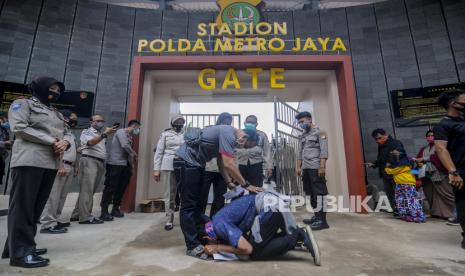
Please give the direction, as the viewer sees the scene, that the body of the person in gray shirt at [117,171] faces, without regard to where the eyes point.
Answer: to the viewer's right

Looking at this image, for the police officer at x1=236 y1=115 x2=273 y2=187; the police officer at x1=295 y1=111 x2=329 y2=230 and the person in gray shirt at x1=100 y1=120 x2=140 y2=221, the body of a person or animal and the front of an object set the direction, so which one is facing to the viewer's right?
the person in gray shirt

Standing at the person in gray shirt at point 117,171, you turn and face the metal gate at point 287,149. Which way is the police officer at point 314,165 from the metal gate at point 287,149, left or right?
right

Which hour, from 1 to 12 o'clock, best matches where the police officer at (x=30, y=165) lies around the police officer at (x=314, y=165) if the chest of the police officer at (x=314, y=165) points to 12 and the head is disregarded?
the police officer at (x=30, y=165) is roughly at 12 o'clock from the police officer at (x=314, y=165).

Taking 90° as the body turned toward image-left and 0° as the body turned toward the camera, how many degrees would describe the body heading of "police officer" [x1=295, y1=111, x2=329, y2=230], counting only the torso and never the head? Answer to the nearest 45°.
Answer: approximately 45°

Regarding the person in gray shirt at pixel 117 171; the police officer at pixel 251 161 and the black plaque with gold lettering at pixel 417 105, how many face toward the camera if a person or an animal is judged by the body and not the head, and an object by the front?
2

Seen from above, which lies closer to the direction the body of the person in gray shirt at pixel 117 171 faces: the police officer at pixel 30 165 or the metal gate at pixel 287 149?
the metal gate

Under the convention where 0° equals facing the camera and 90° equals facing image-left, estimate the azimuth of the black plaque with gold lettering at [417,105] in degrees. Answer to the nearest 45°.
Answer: approximately 0°

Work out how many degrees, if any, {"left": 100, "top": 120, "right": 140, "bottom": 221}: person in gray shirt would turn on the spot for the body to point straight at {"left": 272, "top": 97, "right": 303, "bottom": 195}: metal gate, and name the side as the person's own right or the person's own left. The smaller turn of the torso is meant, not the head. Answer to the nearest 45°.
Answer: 0° — they already face it

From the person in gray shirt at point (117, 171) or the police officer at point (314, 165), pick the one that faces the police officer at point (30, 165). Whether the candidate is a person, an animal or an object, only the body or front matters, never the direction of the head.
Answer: the police officer at point (314, 165)

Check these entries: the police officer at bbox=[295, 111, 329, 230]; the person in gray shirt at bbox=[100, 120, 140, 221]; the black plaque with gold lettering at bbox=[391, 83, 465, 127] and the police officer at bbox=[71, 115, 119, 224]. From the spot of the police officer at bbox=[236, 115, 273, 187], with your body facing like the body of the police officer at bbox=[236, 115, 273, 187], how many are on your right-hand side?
2

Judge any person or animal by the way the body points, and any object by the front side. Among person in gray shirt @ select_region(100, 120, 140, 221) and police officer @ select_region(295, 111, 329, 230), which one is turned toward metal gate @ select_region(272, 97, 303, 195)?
the person in gray shirt
